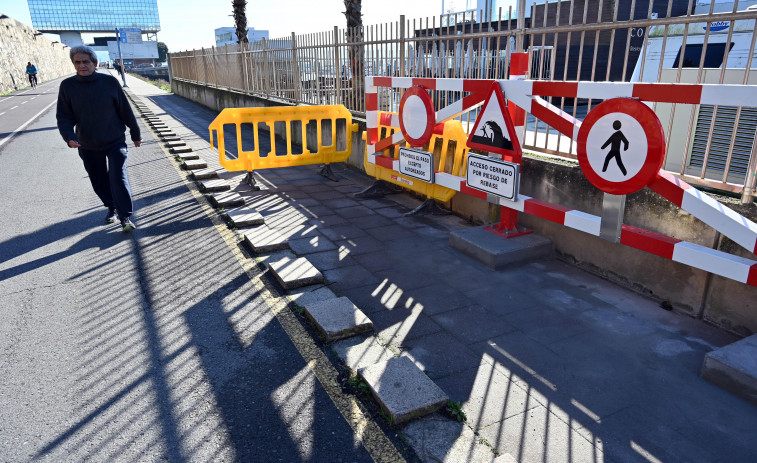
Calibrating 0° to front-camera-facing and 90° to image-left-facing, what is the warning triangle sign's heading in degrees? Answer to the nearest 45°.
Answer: approximately 45°

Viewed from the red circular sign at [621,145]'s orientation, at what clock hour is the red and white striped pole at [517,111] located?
The red and white striped pole is roughly at 3 o'clock from the red circular sign.

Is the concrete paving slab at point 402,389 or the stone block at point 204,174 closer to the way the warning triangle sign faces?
the concrete paving slab

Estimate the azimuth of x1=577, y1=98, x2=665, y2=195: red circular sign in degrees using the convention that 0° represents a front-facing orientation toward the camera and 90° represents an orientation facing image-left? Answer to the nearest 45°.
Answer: approximately 45°

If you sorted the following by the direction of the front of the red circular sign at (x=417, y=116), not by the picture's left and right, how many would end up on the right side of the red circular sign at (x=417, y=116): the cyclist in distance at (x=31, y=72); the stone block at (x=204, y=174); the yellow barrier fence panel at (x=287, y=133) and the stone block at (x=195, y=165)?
4

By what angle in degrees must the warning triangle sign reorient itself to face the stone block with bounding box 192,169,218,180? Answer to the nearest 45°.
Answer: approximately 90° to its right

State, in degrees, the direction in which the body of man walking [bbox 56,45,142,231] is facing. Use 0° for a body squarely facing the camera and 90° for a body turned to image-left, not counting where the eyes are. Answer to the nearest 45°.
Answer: approximately 0°

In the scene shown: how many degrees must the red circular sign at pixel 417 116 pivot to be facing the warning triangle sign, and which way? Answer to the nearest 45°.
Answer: approximately 90° to its left

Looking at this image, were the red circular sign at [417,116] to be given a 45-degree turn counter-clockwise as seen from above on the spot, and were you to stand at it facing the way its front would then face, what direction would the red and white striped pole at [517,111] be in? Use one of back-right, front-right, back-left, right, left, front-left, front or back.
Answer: front-left

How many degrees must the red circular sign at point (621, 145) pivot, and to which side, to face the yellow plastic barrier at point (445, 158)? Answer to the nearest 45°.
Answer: approximately 90° to its right
